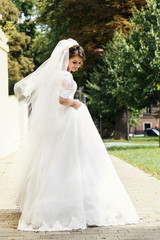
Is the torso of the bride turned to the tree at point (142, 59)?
no

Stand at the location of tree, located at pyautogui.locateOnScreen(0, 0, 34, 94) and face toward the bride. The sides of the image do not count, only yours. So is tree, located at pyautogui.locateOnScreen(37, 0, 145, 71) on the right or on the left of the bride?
left

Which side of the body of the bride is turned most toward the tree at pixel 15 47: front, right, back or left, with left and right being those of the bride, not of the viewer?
left

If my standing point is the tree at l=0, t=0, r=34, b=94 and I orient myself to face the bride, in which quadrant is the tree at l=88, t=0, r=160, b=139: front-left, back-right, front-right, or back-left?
front-left

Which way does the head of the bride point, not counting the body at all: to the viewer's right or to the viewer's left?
to the viewer's right
